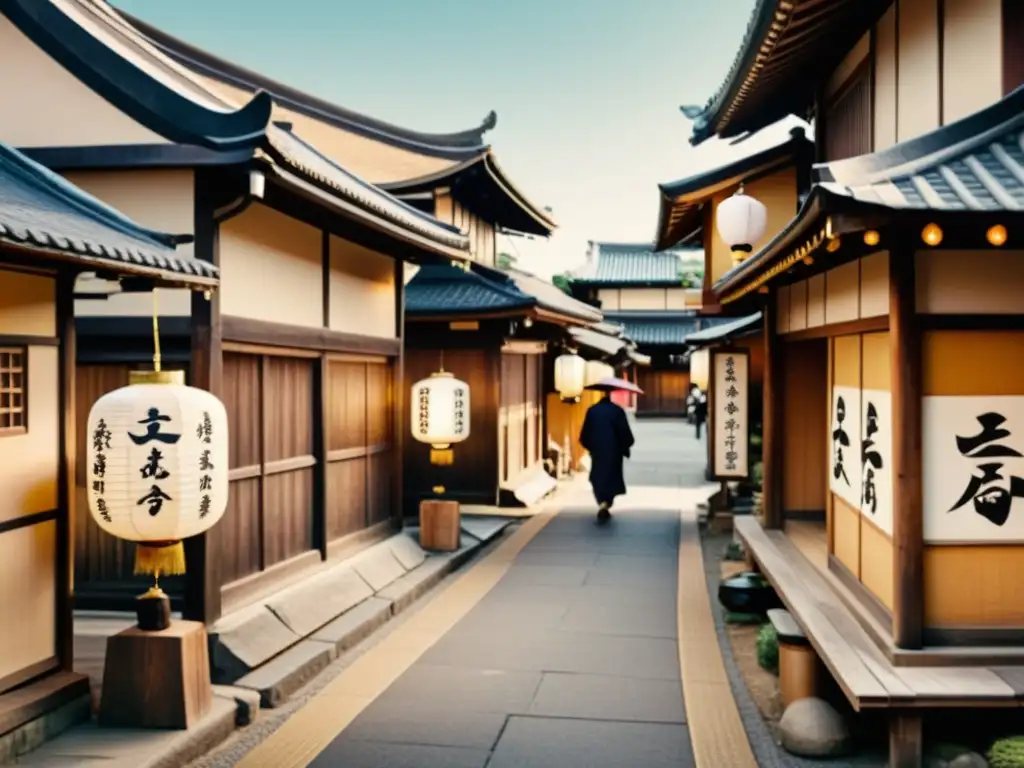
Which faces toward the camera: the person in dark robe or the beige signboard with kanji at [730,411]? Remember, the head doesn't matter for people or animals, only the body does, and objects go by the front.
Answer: the beige signboard with kanji

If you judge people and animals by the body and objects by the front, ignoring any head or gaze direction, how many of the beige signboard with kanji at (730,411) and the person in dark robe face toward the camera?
1

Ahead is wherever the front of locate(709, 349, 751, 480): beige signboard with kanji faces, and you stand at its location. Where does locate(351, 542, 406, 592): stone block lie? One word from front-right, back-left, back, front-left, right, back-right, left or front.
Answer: front-right

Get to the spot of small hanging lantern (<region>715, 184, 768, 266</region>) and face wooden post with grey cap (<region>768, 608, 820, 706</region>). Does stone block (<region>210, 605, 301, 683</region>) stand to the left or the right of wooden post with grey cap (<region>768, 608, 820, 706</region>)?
right

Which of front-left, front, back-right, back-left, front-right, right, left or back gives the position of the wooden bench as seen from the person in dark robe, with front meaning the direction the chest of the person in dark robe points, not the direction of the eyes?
back

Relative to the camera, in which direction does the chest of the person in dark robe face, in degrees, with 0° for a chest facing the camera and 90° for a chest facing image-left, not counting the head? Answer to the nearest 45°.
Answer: approximately 180°

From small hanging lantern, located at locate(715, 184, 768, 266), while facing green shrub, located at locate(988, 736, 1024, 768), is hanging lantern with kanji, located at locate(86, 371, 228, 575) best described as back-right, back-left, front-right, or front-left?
front-right

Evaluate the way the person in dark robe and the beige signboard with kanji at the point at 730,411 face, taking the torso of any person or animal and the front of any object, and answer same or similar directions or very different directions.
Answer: very different directions

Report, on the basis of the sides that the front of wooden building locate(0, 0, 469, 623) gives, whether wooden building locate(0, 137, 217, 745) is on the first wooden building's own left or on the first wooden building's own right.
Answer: on the first wooden building's own right

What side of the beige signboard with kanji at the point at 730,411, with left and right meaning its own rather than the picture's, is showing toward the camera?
front

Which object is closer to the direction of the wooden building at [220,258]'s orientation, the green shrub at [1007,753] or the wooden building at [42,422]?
the green shrub

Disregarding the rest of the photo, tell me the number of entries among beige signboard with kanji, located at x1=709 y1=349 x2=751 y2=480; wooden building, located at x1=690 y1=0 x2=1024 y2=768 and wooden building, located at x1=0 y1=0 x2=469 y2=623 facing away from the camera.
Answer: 0

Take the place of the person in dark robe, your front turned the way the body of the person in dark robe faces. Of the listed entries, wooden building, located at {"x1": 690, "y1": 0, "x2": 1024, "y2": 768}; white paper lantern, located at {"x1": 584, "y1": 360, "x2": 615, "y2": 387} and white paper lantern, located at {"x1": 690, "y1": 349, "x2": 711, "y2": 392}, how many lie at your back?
1

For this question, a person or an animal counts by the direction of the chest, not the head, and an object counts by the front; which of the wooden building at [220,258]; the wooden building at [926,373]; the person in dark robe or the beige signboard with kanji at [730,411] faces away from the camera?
the person in dark robe

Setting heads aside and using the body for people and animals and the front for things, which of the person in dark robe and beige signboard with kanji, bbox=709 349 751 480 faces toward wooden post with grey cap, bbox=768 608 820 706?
the beige signboard with kanji

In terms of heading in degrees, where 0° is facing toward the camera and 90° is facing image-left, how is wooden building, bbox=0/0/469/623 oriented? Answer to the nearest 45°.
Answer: approximately 315°
